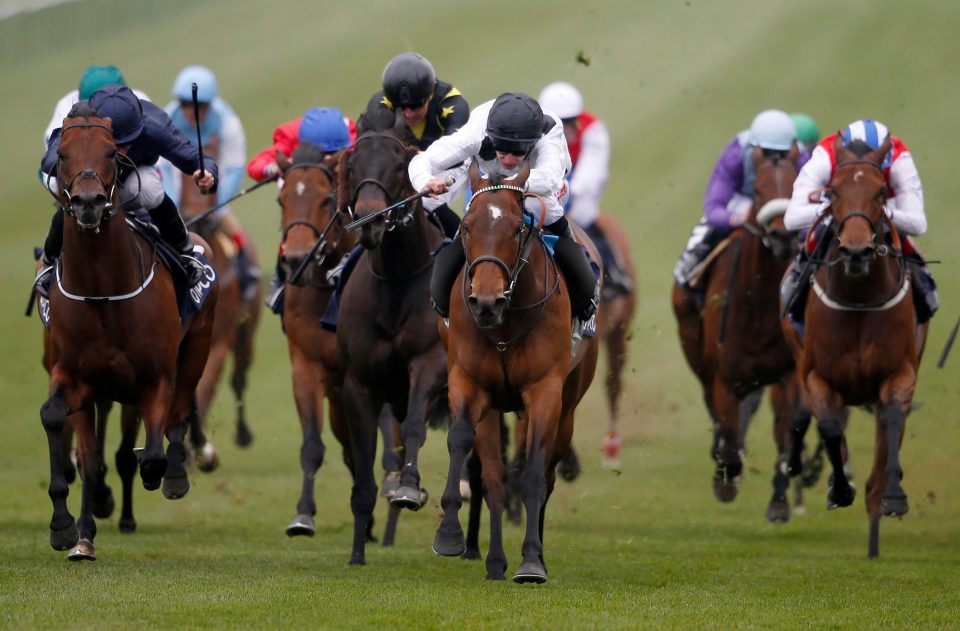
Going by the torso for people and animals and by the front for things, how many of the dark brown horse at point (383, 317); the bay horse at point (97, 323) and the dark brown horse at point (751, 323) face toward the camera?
3

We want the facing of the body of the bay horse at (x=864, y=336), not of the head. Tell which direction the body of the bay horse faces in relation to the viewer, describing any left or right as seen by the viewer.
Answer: facing the viewer

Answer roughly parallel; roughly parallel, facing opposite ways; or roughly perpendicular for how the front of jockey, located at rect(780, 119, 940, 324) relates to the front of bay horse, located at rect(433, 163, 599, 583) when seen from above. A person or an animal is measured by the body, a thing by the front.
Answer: roughly parallel

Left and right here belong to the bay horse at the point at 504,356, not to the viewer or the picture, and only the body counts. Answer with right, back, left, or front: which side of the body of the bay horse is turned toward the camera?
front

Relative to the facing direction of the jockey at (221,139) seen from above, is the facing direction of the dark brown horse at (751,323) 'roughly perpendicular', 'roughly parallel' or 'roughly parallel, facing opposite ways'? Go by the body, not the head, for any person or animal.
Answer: roughly parallel

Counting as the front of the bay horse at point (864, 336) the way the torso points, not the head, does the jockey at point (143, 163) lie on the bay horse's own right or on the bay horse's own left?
on the bay horse's own right

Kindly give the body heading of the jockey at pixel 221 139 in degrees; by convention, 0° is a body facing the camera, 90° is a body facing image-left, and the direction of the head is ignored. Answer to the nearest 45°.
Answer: approximately 0°

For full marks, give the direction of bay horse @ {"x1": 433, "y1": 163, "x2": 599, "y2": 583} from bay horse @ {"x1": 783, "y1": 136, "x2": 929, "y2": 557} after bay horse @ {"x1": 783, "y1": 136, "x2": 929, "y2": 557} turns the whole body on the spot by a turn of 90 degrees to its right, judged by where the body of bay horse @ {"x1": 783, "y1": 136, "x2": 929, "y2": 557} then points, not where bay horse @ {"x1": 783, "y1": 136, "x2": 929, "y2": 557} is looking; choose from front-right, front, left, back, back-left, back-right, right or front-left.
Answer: front-left

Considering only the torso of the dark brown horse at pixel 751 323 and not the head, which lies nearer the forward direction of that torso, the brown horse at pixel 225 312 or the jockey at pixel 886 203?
the jockey

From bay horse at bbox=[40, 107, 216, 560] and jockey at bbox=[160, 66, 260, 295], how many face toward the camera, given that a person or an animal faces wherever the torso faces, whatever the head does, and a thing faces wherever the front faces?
2

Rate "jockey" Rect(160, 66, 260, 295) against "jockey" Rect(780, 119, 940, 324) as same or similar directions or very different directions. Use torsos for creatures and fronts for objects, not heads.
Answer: same or similar directions

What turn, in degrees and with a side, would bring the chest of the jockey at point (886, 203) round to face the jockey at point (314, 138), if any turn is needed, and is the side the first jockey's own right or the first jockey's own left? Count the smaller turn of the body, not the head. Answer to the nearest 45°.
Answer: approximately 90° to the first jockey's own right

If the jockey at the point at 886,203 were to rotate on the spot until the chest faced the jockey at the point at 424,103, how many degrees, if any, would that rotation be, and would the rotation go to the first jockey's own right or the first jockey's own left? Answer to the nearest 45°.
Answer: approximately 45° to the first jockey's own right

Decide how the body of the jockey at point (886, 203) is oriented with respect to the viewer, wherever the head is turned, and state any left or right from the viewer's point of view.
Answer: facing the viewer
